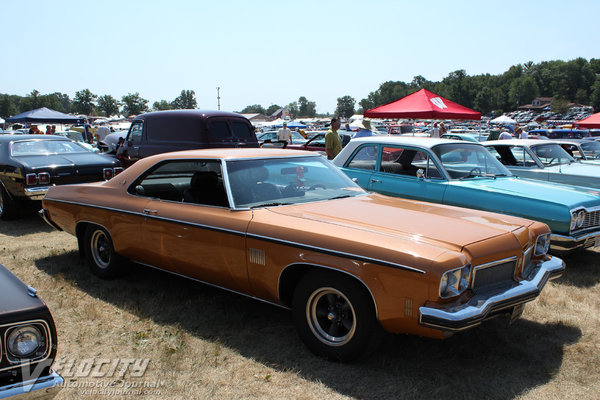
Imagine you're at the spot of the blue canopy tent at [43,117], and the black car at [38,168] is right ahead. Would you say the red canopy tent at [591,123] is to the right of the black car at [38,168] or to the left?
left

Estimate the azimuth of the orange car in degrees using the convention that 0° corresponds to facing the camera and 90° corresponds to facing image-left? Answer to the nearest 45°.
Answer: approximately 315°

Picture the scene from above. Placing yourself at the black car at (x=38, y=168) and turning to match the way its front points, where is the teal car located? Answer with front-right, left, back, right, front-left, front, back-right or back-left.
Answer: back

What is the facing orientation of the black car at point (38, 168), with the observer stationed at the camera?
facing away from the viewer and to the left of the viewer

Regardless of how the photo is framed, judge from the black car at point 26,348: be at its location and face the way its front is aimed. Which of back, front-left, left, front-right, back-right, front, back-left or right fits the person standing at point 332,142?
left

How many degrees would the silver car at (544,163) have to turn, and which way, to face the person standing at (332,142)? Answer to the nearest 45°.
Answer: approximately 135° to its right

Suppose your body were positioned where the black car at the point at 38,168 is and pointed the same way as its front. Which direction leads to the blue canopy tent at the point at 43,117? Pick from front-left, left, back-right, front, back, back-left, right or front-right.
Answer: front-right

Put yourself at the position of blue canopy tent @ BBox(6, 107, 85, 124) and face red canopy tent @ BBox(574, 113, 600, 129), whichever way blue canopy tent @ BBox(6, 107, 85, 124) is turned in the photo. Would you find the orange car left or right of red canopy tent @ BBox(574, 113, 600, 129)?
right

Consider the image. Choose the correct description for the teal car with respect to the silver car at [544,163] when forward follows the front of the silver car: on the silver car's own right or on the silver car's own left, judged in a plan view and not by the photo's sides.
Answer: on the silver car's own right

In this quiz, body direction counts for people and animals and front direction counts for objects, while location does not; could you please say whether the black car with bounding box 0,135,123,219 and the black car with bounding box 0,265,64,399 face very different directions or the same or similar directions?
very different directions

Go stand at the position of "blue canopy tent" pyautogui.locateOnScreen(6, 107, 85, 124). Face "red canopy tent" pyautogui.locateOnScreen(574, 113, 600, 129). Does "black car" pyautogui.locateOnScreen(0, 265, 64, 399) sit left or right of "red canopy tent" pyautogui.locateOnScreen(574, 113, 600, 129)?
right

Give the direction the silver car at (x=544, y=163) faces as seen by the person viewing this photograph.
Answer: facing the viewer and to the right of the viewer
